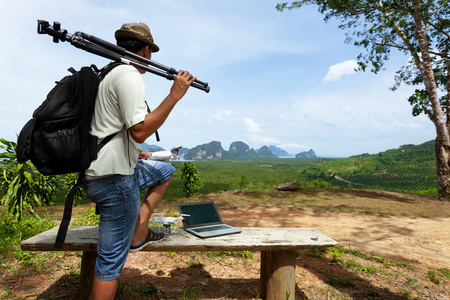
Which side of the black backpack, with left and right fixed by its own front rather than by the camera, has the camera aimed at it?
left

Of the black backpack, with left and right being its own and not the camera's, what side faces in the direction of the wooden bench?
back

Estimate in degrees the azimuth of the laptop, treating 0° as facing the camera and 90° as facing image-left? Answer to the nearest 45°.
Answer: approximately 315°

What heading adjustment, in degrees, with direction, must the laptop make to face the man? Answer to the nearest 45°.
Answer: approximately 90° to its right

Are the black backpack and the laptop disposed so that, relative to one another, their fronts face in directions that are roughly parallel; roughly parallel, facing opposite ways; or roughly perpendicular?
roughly perpendicular

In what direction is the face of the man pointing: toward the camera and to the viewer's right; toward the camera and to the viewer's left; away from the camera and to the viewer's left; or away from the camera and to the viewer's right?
away from the camera and to the viewer's right

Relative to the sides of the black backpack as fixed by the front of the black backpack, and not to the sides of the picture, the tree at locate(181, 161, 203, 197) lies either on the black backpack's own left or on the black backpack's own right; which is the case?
on the black backpack's own right

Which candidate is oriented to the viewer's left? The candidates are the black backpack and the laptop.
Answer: the black backpack

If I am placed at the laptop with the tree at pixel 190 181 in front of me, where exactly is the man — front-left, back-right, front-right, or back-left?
back-left

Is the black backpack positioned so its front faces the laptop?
no

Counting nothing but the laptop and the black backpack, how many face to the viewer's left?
1

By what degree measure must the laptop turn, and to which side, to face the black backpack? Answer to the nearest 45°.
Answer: approximately 90° to its right
